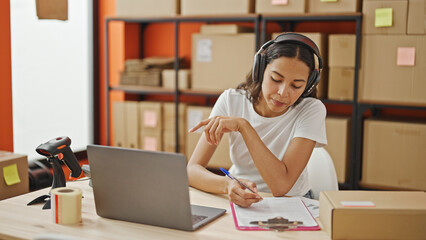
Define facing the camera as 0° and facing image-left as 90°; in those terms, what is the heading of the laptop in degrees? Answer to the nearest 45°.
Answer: approximately 225°

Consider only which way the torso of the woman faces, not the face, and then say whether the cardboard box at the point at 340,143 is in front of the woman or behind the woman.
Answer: behind

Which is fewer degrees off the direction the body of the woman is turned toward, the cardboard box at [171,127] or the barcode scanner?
the barcode scanner

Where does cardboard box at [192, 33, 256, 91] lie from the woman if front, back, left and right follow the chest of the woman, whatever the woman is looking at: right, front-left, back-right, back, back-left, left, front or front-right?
back

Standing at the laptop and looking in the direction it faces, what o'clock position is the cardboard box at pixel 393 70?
The cardboard box is roughly at 12 o'clock from the laptop.

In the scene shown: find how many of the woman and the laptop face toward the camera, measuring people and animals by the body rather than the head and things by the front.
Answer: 1

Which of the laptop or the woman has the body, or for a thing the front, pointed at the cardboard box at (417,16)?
the laptop

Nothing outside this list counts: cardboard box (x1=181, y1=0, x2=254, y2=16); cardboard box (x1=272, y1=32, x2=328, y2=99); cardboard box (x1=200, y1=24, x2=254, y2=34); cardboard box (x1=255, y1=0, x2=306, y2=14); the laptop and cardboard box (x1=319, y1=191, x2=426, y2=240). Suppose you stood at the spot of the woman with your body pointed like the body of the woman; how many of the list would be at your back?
4

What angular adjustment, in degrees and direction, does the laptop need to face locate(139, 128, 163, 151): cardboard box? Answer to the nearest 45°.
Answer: approximately 45° to its left

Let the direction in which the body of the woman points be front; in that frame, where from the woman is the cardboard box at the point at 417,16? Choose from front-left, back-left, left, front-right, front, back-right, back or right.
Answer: back-left

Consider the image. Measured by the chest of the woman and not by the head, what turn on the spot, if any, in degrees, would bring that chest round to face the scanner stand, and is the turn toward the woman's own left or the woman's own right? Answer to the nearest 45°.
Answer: approximately 90° to the woman's own right

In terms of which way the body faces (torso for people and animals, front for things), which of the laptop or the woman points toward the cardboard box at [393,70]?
the laptop
